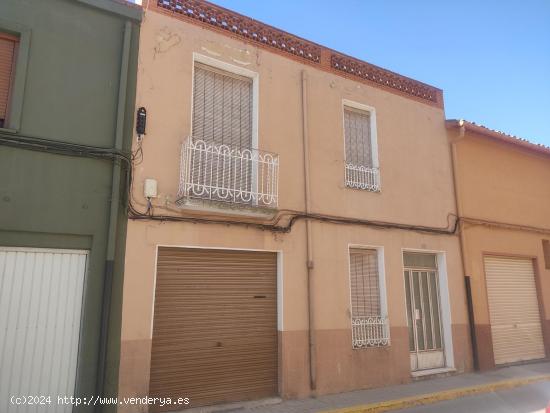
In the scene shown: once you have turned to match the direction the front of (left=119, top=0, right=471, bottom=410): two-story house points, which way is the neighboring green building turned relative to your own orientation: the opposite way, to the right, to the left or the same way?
the same way

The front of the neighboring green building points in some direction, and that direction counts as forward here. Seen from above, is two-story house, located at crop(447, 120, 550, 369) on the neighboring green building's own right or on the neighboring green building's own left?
on the neighboring green building's own left

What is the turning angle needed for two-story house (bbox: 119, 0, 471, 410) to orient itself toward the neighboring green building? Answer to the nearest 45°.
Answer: approximately 90° to its right

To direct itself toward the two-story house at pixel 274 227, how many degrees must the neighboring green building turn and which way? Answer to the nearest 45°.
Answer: approximately 90° to its left

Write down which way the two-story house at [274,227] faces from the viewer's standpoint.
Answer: facing the viewer and to the right of the viewer

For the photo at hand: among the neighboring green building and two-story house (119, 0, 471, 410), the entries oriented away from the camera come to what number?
0

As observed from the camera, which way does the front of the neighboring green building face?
facing the viewer

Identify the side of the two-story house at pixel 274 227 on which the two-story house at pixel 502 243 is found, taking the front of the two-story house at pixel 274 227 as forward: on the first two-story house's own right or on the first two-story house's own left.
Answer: on the first two-story house's own left
